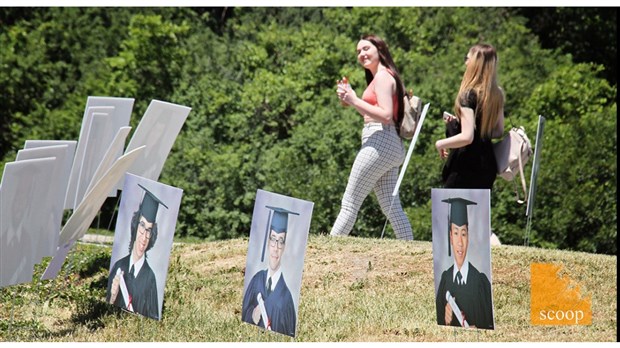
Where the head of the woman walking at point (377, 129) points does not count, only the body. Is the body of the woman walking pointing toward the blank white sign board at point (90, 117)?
yes

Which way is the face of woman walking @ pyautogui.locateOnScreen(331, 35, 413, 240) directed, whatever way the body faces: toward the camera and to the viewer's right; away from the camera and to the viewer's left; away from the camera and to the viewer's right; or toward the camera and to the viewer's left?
toward the camera and to the viewer's left

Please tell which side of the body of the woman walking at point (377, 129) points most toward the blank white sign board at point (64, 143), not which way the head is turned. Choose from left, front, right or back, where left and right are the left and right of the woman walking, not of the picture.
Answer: front

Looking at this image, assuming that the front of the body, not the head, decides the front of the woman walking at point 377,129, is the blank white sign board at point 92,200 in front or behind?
in front

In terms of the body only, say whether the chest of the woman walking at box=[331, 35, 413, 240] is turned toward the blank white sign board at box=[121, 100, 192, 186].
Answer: yes

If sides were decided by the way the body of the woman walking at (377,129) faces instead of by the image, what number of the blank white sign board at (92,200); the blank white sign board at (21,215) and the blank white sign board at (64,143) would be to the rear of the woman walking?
0

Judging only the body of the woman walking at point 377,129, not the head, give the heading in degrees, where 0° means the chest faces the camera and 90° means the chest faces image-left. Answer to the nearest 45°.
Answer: approximately 90°

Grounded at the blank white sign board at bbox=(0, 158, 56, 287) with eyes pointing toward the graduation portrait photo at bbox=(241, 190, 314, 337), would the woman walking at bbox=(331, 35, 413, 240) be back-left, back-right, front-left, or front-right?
front-left

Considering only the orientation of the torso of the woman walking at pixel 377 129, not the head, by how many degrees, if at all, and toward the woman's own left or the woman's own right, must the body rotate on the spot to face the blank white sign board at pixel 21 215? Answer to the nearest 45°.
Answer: approximately 45° to the woman's own left
